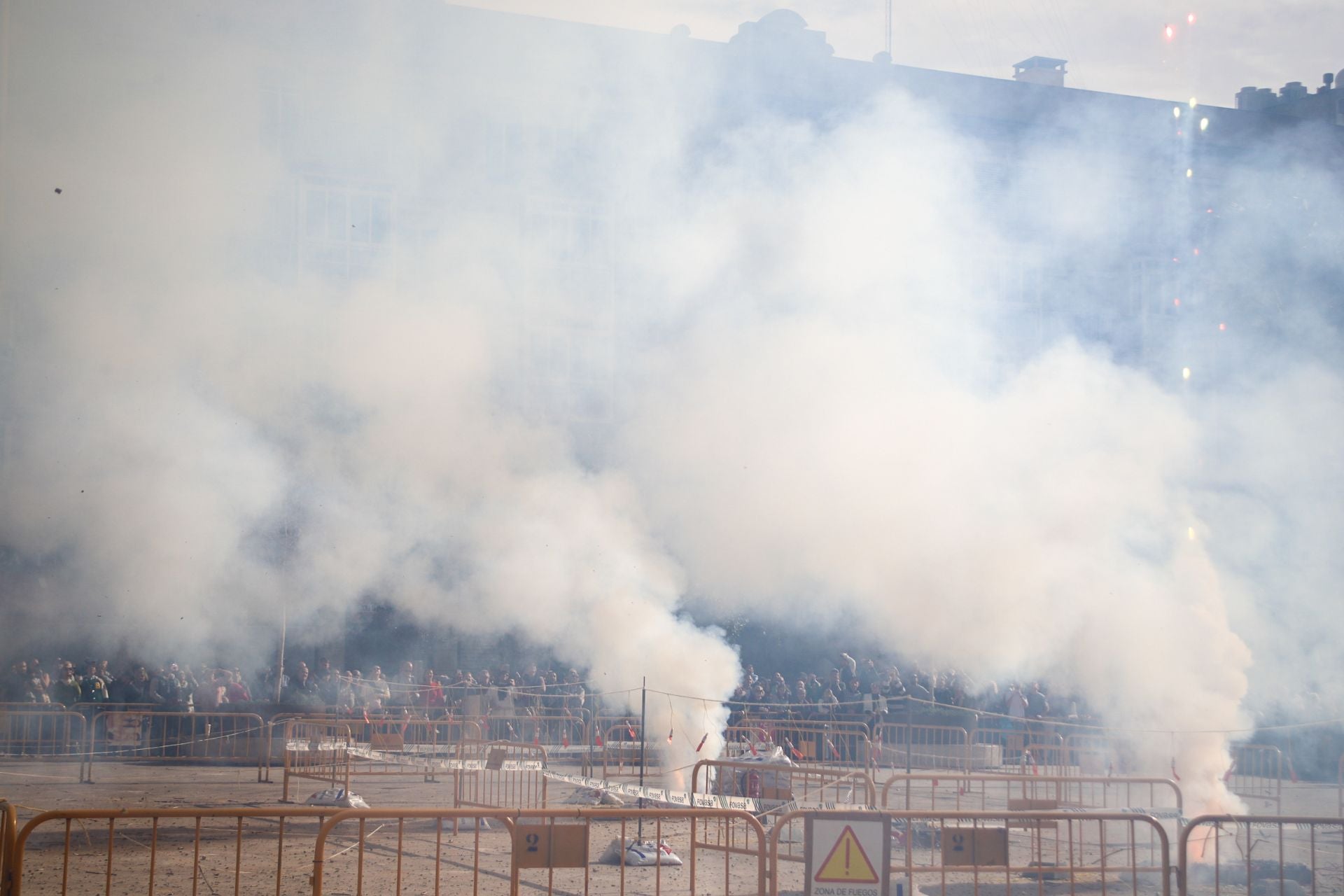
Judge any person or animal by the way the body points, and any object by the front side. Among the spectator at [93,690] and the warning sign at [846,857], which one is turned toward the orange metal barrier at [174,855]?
the spectator

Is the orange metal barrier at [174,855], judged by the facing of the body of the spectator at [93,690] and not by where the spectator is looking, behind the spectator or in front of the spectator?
in front

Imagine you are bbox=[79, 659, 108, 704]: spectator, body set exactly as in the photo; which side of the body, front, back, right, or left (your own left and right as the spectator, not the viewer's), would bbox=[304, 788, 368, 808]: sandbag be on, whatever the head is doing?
front

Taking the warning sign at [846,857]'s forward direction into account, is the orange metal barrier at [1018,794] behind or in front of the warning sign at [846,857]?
behind

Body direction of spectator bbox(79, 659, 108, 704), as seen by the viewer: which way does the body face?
toward the camera

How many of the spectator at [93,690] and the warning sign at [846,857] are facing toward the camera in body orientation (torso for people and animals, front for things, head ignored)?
2

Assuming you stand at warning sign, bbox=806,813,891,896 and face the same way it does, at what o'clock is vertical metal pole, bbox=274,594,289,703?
The vertical metal pole is roughly at 5 o'clock from the warning sign.

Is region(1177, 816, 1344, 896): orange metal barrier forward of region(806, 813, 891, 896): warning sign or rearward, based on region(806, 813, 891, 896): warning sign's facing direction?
rearward

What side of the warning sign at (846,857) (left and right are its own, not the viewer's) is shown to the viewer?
front

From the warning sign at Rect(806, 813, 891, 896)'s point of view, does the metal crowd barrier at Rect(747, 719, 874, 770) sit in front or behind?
behind

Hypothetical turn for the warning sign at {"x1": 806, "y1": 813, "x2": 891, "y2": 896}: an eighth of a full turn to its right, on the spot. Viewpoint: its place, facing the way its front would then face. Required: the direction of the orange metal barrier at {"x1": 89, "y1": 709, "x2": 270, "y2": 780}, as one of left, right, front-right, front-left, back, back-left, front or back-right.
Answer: right

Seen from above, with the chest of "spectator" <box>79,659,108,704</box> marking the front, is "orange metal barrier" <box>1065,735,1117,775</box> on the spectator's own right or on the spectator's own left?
on the spectator's own left
